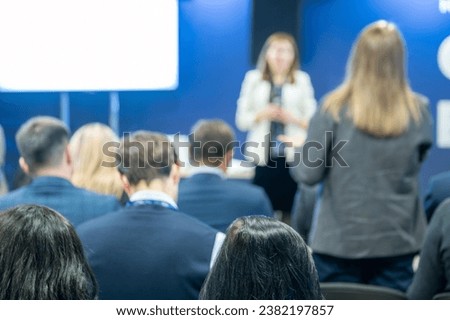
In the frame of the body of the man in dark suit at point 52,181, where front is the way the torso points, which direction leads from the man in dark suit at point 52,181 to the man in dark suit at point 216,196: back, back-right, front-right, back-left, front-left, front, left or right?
right

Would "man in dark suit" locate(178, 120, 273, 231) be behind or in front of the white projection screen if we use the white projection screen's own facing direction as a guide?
in front

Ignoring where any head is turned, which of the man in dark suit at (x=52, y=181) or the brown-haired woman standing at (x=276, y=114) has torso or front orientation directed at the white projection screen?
the man in dark suit

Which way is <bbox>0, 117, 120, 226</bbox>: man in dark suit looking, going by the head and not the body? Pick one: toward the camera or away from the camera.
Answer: away from the camera

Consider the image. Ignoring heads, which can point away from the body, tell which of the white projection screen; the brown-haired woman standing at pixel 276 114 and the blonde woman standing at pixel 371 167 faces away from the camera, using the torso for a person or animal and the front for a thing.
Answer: the blonde woman standing at pixel 371 167

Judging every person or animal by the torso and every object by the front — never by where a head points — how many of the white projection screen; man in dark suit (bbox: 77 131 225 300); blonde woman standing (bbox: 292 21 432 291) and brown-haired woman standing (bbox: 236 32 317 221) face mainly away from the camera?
2

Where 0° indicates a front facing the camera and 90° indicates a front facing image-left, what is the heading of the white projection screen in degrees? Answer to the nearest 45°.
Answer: approximately 0°

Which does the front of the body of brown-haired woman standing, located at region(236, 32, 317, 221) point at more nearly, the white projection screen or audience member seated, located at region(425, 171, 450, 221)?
the audience member seated

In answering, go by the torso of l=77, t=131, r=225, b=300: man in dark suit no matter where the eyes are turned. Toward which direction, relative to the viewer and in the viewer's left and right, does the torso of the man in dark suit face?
facing away from the viewer

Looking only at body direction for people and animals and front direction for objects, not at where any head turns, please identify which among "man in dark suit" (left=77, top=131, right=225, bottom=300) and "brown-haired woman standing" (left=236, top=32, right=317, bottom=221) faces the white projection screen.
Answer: the man in dark suit

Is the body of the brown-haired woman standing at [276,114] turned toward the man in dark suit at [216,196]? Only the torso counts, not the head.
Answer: yes

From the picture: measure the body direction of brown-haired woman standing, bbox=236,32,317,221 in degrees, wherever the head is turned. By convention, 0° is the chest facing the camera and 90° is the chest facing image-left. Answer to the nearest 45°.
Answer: approximately 0°

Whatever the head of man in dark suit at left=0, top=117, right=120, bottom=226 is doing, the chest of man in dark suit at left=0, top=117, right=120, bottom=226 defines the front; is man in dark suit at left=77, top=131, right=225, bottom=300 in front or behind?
behind

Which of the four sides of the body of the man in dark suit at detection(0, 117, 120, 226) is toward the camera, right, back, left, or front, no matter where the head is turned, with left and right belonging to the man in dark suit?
back

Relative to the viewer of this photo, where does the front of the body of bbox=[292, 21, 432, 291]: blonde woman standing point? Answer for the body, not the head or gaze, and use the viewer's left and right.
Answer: facing away from the viewer

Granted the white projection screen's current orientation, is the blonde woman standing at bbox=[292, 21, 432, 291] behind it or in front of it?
in front

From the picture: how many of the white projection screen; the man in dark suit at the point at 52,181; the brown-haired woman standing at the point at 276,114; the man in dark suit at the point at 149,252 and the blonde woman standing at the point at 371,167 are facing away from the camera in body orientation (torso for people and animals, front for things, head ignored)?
3

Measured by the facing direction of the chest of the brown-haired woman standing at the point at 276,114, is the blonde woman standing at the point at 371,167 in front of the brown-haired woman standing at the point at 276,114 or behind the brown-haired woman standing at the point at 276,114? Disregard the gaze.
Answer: in front
